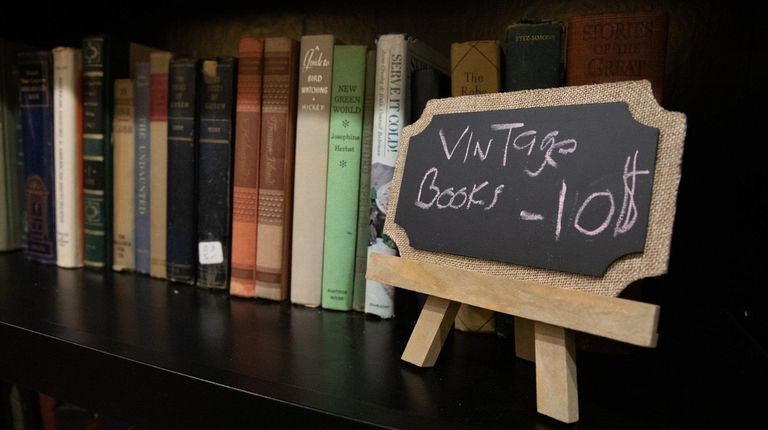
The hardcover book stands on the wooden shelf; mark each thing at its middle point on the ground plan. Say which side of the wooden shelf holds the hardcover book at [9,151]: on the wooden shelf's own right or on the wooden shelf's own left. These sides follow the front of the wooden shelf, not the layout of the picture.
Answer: on the wooden shelf's own right
